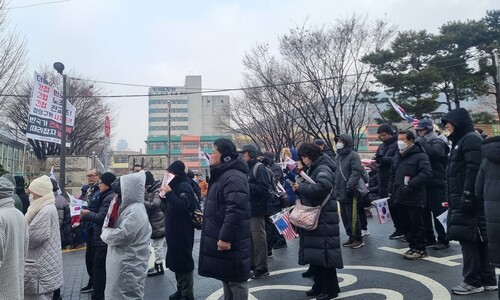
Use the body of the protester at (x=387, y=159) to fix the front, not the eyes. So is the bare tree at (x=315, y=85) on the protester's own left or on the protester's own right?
on the protester's own right

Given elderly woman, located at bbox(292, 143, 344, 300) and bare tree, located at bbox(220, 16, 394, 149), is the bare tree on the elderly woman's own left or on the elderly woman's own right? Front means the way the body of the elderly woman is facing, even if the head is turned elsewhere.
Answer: on the elderly woman's own right

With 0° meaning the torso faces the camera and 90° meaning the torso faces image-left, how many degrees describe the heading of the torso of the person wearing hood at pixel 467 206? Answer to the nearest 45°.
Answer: approximately 90°

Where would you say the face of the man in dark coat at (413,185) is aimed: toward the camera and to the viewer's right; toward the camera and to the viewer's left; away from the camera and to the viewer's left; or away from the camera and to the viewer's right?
toward the camera and to the viewer's left

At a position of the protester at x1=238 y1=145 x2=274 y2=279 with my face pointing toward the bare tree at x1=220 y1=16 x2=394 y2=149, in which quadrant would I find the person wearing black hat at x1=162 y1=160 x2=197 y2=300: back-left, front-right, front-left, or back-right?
back-left
